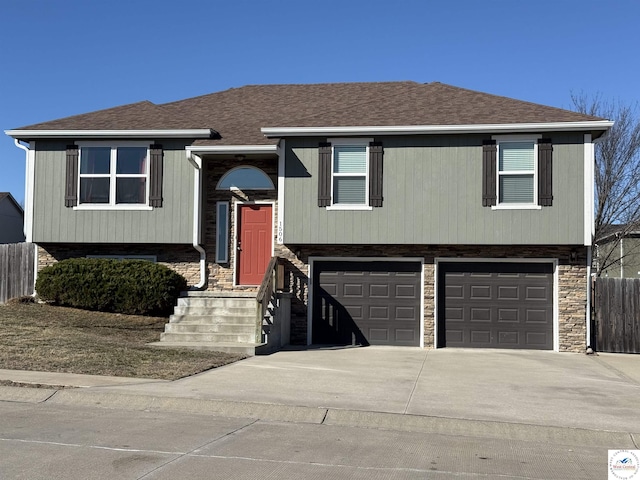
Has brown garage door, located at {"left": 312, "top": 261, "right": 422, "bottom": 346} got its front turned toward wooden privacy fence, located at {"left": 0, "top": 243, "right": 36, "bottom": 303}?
no

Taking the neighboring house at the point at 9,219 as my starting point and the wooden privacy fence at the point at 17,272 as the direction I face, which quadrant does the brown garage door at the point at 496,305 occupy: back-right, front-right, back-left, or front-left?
front-left

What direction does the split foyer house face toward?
toward the camera

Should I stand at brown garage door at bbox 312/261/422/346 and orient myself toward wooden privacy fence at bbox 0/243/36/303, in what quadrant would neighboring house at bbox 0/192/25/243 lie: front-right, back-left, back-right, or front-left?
front-right

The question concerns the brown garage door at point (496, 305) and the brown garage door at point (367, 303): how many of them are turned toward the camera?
2

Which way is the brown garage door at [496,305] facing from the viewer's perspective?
toward the camera

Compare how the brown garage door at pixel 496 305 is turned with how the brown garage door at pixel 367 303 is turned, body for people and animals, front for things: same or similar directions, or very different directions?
same or similar directions

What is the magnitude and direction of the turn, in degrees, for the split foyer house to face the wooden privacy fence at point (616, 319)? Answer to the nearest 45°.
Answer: approximately 90° to its left

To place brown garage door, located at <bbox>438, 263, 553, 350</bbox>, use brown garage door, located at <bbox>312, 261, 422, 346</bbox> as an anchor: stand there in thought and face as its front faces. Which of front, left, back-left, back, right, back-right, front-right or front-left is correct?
left

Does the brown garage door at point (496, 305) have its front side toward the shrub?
no

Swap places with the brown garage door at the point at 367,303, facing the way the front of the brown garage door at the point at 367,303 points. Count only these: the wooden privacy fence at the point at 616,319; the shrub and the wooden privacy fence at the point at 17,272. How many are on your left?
1

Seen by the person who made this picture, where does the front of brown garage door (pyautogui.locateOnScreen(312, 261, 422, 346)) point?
facing the viewer

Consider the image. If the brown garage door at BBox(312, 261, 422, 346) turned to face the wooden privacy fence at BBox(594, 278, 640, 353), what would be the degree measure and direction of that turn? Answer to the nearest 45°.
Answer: approximately 90° to its left

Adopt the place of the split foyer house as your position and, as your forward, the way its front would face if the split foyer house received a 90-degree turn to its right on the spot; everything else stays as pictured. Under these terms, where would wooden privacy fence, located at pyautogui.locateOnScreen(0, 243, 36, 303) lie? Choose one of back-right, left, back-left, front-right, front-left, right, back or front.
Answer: front

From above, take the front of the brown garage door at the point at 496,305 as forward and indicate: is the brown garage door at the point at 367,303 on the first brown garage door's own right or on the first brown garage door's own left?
on the first brown garage door's own right

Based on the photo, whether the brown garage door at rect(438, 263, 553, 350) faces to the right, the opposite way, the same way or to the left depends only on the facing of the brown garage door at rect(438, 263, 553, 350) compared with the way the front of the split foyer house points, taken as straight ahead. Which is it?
the same way

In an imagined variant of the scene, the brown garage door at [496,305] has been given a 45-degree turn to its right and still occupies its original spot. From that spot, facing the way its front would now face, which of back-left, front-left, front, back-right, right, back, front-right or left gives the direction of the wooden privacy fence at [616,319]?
back-left

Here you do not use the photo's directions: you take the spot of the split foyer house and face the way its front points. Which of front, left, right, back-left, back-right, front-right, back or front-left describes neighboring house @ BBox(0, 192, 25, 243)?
back-right
